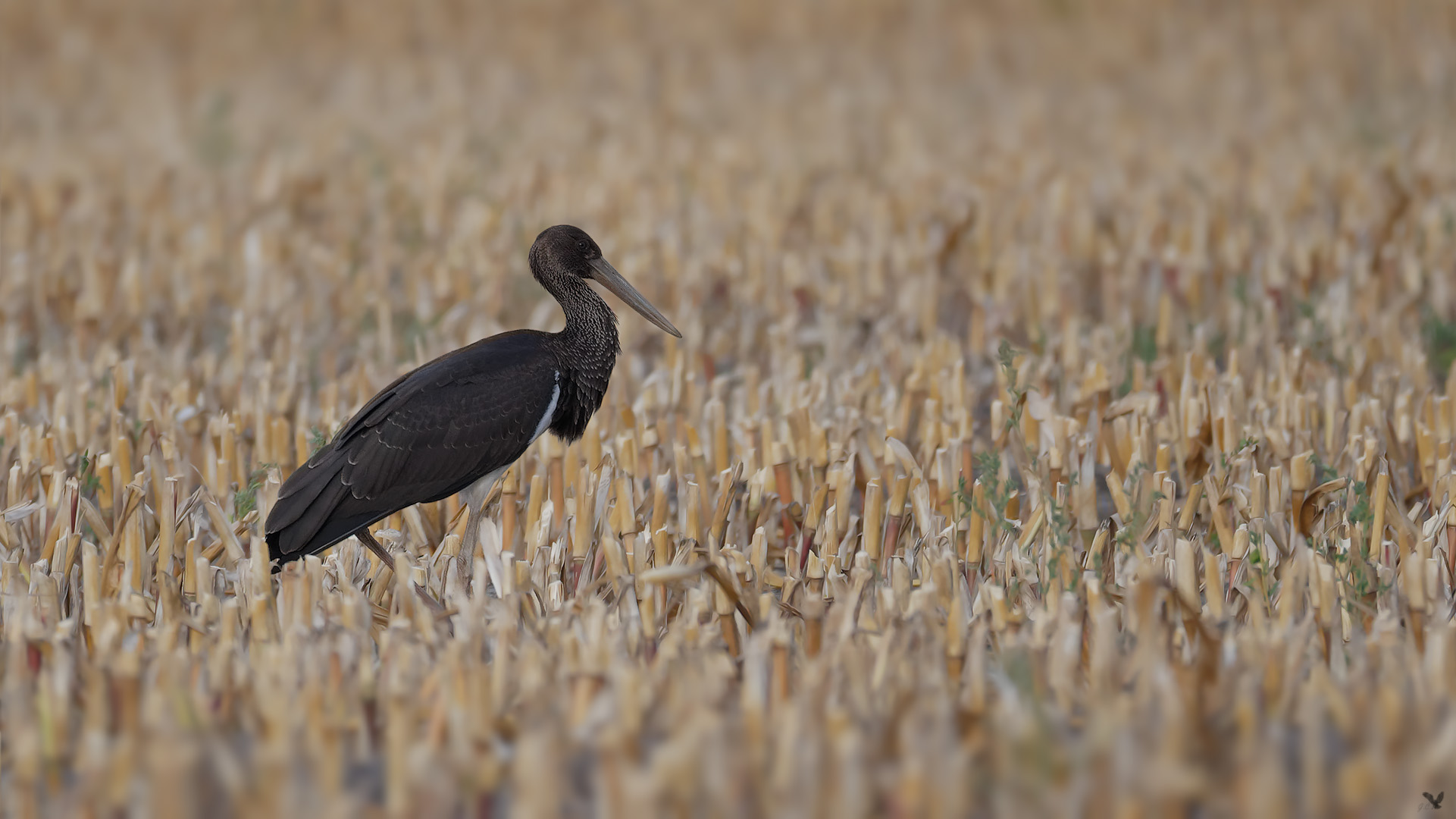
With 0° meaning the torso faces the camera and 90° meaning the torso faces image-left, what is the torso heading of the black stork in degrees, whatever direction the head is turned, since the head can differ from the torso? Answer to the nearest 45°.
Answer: approximately 270°
